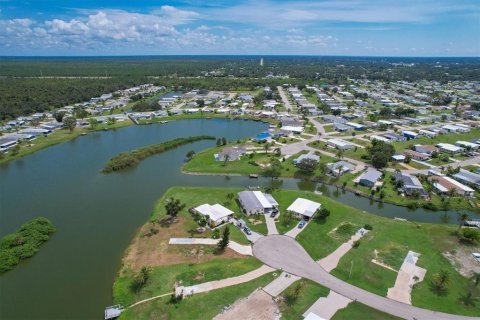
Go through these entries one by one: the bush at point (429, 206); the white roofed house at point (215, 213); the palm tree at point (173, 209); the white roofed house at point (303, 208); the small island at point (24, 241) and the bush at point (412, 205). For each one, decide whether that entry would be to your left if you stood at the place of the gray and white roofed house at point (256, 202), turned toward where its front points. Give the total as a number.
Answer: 3

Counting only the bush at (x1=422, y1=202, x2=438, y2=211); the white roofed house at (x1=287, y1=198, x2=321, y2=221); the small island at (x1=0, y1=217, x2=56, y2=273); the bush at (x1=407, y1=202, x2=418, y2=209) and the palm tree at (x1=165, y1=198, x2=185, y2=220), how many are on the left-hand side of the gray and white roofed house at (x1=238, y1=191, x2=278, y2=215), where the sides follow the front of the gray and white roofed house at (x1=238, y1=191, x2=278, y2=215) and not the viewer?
3

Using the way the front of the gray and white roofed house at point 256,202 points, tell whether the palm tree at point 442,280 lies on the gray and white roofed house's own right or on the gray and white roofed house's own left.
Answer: on the gray and white roofed house's own left

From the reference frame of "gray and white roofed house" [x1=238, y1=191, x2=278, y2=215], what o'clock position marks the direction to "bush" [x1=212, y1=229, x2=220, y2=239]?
The bush is roughly at 1 o'clock from the gray and white roofed house.

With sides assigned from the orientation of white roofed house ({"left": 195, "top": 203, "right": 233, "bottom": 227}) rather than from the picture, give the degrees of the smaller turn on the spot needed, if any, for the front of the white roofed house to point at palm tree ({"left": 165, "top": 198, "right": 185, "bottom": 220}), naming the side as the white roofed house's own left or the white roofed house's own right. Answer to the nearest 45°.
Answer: approximately 135° to the white roofed house's own right

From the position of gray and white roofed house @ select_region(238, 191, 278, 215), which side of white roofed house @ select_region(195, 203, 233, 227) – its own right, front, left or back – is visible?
left

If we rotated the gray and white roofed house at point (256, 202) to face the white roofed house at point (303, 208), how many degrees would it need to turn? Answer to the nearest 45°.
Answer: approximately 90° to its left

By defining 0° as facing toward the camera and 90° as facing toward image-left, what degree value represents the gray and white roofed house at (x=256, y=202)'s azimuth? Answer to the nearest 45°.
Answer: approximately 0°

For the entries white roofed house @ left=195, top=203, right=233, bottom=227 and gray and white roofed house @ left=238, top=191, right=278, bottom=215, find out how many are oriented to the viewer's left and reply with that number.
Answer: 0

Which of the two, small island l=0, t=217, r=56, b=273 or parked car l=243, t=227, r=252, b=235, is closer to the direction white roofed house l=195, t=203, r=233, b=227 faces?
the parked car

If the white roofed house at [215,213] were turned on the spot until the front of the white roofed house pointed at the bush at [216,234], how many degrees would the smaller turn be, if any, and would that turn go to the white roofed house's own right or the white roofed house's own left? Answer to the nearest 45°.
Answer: approximately 45° to the white roofed house's own right

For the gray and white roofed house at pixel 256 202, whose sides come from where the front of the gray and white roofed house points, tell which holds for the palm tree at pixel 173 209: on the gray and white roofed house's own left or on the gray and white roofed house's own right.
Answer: on the gray and white roofed house's own right
